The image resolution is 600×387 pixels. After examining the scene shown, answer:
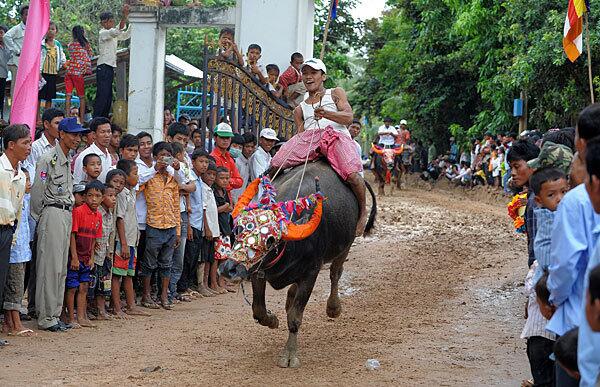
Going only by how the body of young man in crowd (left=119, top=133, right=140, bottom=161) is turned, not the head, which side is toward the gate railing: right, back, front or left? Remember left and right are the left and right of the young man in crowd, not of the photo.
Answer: left

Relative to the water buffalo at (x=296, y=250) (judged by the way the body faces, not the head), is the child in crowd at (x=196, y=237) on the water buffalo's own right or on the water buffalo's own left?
on the water buffalo's own right

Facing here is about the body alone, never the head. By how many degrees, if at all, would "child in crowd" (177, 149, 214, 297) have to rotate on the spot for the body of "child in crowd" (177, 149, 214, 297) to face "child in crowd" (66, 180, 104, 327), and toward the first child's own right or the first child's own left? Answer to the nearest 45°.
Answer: approximately 90° to the first child's own right

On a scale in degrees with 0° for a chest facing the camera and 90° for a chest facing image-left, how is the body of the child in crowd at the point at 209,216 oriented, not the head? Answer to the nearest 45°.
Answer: approximately 315°

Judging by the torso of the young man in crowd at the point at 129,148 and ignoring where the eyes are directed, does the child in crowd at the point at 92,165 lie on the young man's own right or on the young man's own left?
on the young man's own right
